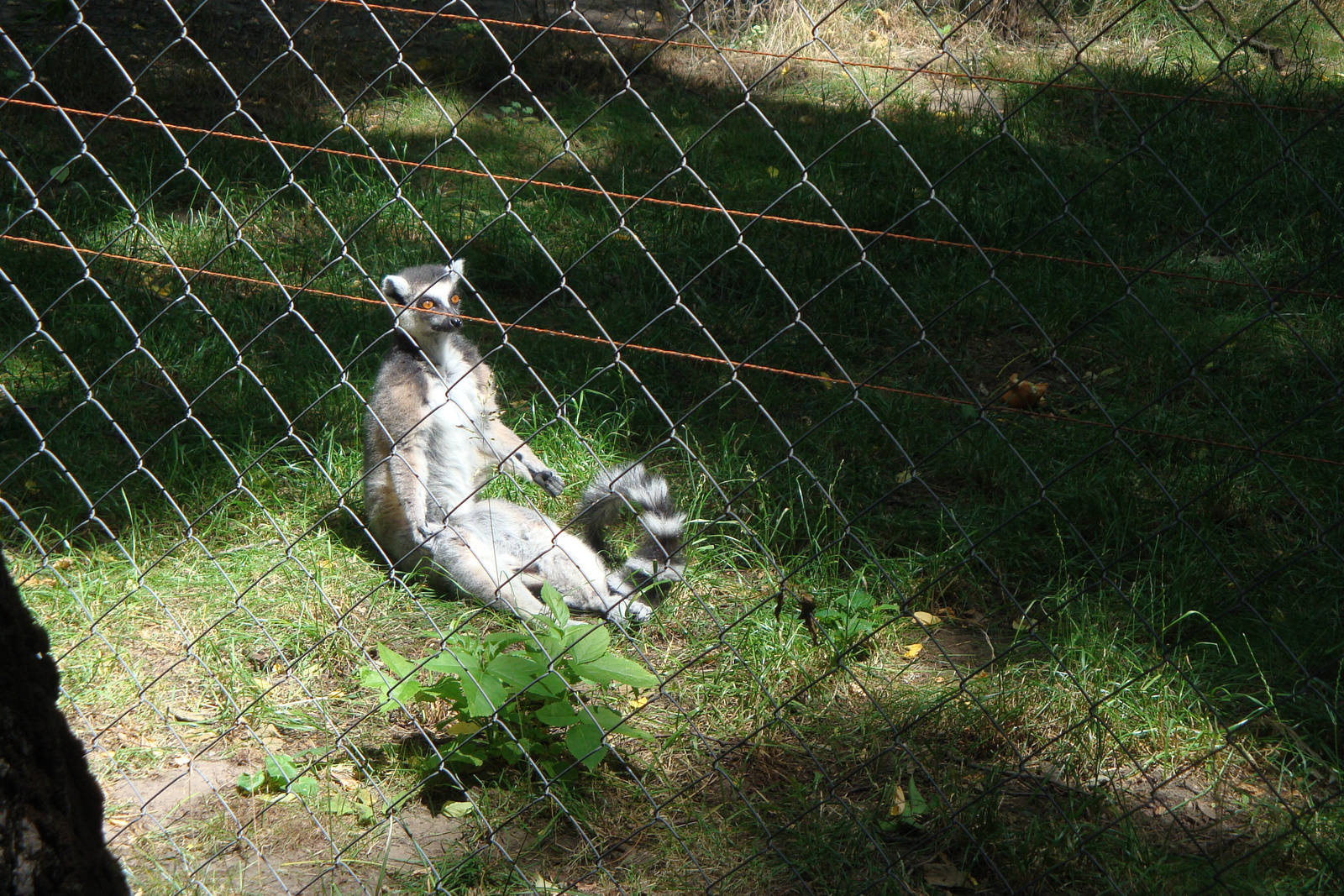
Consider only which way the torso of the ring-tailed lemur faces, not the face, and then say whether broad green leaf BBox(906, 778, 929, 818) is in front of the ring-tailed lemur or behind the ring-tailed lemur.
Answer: in front

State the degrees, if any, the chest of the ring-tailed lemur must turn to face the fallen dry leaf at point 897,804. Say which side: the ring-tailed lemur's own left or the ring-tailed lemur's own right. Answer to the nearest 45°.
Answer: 0° — it already faces it

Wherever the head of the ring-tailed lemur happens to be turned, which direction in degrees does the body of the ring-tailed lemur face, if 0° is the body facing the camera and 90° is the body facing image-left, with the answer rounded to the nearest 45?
approximately 315°

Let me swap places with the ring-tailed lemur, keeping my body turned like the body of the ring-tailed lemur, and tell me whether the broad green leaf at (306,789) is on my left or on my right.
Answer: on my right

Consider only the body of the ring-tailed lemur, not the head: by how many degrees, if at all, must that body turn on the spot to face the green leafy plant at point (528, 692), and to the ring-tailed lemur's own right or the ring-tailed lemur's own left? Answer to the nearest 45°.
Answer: approximately 45° to the ring-tailed lemur's own right

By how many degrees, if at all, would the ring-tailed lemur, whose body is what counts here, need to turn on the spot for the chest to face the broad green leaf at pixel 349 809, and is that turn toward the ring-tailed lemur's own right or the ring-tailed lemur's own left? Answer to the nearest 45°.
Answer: approximately 45° to the ring-tailed lemur's own right

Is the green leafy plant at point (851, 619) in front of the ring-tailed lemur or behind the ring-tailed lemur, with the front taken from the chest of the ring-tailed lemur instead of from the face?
in front
